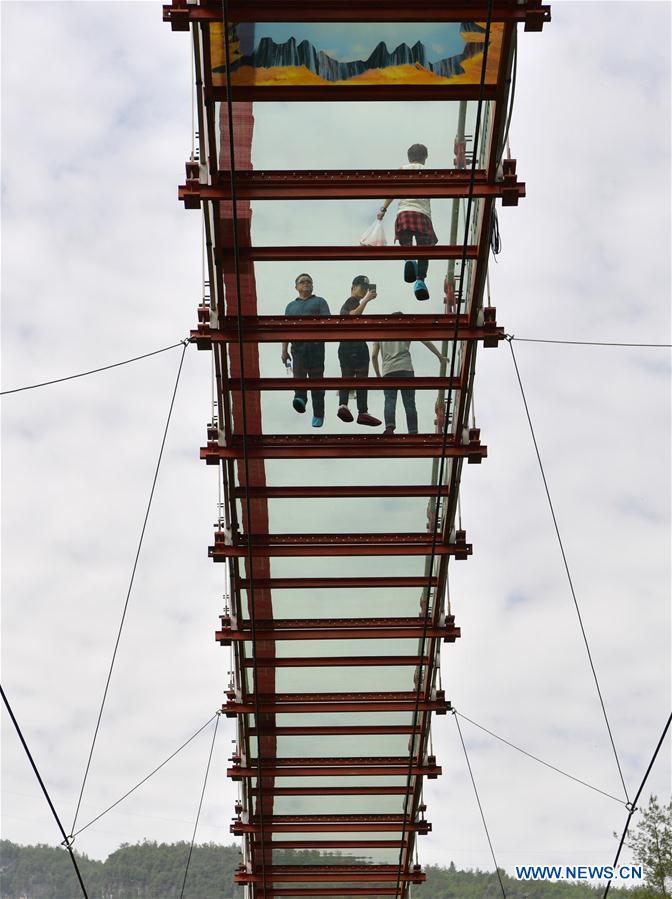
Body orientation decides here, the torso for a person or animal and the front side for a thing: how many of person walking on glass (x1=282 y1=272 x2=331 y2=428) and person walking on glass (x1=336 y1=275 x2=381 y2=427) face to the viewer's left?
0

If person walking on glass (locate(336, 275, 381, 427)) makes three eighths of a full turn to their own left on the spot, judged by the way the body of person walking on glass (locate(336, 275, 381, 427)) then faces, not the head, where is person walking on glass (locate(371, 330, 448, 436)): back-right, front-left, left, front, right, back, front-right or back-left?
right

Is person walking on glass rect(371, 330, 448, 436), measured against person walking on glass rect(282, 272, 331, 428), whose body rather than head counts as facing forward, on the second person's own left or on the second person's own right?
on the second person's own left

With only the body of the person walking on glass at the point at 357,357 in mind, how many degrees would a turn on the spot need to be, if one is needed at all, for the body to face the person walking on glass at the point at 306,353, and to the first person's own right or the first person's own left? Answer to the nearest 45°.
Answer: approximately 135° to the first person's own right

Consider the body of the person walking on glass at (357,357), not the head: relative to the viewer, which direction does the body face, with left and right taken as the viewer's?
facing the viewer and to the right of the viewer

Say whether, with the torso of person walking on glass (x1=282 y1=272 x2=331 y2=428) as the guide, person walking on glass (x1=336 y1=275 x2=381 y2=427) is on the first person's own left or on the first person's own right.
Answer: on the first person's own left
